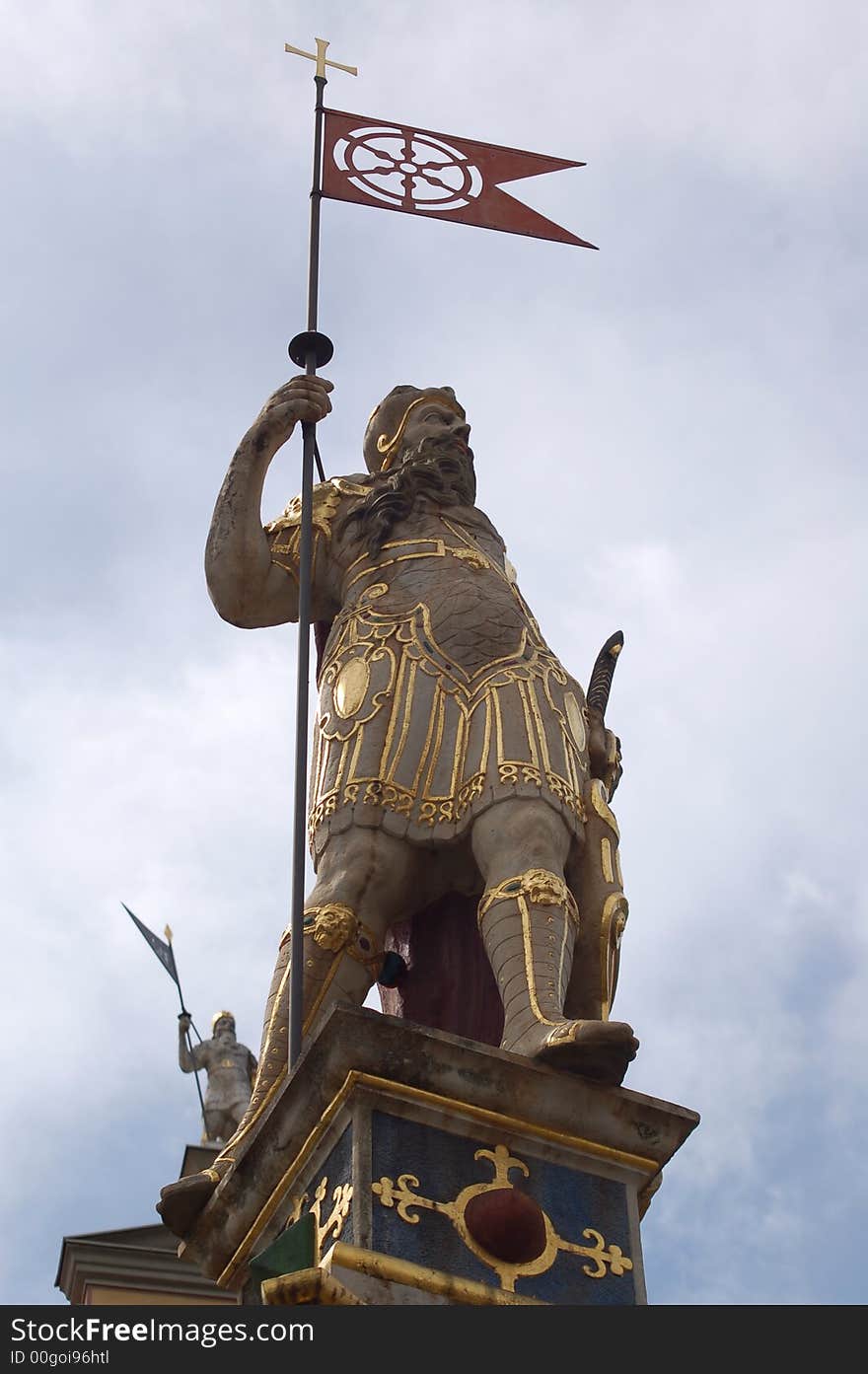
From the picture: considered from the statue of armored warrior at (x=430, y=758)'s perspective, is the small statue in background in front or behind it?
behind

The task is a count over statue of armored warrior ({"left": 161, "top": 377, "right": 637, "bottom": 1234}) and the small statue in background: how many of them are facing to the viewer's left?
0

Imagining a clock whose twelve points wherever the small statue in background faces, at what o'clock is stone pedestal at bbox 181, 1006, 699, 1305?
The stone pedestal is roughly at 12 o'clock from the small statue in background.

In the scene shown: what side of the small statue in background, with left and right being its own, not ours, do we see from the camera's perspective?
front

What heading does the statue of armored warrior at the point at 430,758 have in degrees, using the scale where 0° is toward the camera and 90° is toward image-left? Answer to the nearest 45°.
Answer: approximately 315°

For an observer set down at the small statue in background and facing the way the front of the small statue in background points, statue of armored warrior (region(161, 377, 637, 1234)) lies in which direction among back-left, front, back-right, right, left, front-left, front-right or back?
front
